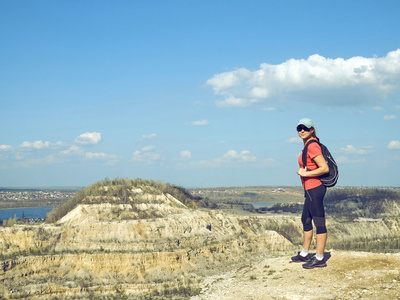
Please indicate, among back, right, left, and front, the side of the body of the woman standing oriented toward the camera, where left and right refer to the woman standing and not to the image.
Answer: left
